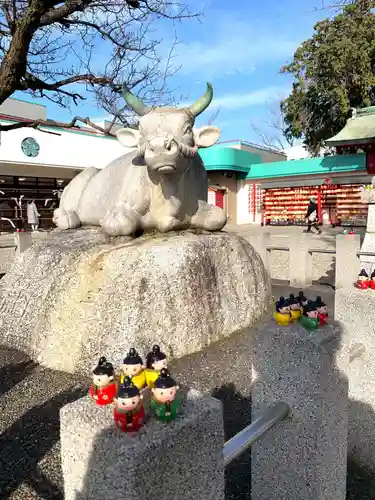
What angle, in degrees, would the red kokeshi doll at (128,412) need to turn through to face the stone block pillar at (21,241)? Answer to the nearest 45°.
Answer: approximately 180°

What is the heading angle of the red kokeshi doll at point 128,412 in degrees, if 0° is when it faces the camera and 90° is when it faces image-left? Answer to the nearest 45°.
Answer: approximately 0°

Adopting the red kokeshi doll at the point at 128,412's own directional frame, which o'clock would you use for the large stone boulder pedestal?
The large stone boulder pedestal is roughly at 6 o'clock from the red kokeshi doll.

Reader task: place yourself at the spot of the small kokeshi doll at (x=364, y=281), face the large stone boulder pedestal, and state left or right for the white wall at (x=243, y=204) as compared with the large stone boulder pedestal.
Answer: right

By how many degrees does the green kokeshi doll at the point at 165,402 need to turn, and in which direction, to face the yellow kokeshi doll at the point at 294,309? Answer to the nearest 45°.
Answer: approximately 135° to its left

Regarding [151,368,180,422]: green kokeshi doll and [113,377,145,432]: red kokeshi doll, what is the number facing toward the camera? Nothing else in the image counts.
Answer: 2

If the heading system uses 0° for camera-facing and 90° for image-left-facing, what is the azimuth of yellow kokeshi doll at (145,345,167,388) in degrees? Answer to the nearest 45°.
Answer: approximately 315°

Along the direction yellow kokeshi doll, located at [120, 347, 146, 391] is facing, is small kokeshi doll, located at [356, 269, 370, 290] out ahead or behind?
behind

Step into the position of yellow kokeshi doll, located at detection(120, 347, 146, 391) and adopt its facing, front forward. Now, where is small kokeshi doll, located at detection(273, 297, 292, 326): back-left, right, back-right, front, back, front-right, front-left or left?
back
